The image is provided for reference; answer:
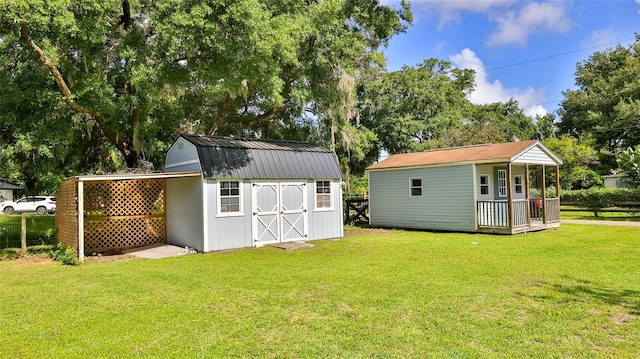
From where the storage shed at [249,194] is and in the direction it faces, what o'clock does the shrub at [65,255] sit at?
The shrub is roughly at 4 o'clock from the storage shed.

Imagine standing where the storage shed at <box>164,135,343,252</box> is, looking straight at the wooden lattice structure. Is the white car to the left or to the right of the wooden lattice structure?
right

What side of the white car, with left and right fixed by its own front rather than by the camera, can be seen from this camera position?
left

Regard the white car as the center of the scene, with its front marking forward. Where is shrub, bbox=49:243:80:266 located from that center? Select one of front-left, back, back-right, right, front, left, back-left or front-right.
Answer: left

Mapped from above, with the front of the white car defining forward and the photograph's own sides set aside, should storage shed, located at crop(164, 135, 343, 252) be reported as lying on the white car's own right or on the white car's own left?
on the white car's own left

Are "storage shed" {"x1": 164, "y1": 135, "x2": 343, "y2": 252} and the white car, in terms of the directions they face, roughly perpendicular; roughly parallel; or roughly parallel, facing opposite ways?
roughly perpendicular

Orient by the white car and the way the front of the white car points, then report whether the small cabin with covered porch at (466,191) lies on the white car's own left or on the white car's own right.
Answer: on the white car's own left

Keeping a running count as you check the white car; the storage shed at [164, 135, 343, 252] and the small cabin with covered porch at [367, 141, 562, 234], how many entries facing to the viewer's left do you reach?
1

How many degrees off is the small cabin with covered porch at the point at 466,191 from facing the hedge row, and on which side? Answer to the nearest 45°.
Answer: approximately 90° to its left

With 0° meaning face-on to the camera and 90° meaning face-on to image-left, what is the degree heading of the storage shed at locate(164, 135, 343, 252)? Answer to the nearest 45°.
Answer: approximately 315°

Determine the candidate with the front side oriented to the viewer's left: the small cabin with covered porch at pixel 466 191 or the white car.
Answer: the white car

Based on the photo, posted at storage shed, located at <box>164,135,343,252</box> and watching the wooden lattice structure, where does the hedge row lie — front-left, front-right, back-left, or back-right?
back-right

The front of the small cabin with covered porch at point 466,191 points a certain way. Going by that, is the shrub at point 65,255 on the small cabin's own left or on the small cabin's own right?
on the small cabin's own right

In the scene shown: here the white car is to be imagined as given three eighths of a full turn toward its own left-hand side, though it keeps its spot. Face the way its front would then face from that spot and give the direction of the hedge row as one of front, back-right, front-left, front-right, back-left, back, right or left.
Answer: front

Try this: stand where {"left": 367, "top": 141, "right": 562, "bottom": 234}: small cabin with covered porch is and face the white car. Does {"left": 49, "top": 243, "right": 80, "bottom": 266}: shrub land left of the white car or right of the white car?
left

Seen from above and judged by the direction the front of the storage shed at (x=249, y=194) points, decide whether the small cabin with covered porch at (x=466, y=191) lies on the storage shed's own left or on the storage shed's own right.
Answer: on the storage shed's own left
